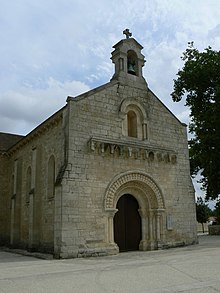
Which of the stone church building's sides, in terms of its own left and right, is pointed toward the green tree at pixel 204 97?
left

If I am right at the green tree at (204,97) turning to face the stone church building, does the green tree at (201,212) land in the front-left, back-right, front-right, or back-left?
back-right

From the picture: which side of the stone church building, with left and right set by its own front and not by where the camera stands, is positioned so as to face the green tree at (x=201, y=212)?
left

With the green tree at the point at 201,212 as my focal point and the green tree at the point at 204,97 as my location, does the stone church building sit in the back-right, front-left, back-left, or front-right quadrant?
back-left

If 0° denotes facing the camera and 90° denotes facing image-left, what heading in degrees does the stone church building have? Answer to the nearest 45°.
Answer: approximately 315°
